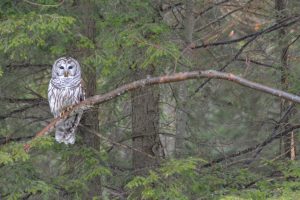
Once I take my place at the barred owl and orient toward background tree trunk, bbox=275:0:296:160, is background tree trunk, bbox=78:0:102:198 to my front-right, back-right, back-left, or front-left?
front-left

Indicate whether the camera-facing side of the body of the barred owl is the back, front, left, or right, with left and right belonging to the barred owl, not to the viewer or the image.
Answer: front

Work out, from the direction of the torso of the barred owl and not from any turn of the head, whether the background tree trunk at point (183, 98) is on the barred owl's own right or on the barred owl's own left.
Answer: on the barred owl's own left

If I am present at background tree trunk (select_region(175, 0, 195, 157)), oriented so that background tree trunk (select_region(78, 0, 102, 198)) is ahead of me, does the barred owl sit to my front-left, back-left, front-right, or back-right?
front-left

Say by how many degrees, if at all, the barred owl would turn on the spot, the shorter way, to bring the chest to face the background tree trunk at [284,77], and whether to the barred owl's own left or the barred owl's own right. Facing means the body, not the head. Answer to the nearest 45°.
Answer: approximately 90° to the barred owl's own left

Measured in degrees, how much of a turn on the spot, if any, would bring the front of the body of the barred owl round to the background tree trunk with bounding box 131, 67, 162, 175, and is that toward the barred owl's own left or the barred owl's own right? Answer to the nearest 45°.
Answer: approximately 135° to the barred owl's own left
